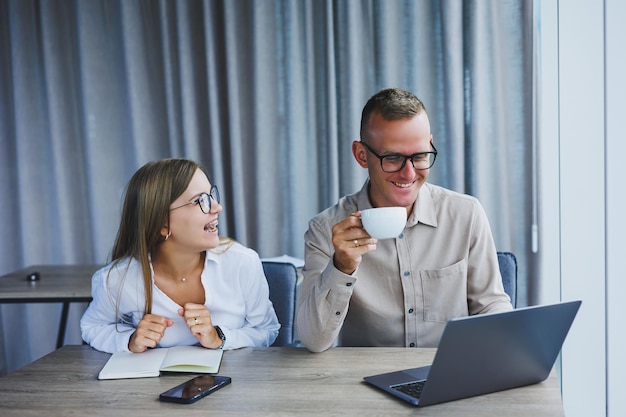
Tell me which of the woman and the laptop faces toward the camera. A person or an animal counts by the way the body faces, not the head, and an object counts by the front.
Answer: the woman

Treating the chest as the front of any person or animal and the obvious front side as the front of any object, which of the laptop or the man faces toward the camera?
the man

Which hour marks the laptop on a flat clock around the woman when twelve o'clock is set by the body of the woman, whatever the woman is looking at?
The laptop is roughly at 11 o'clock from the woman.

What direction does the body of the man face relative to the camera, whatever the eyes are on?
toward the camera

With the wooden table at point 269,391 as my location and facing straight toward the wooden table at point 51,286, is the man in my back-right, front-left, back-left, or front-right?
front-right

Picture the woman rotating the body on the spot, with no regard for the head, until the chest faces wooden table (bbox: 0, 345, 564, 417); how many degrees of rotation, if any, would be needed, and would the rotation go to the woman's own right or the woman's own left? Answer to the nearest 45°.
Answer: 0° — they already face it

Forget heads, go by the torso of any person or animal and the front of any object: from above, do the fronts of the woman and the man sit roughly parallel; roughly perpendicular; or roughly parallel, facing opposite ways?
roughly parallel

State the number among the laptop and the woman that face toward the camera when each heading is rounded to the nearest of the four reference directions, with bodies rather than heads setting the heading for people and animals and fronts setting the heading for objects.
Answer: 1

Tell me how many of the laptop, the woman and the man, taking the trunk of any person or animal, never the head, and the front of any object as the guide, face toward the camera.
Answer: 2

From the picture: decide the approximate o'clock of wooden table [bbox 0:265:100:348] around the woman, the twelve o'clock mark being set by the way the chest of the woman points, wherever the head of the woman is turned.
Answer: The wooden table is roughly at 5 o'clock from the woman.
